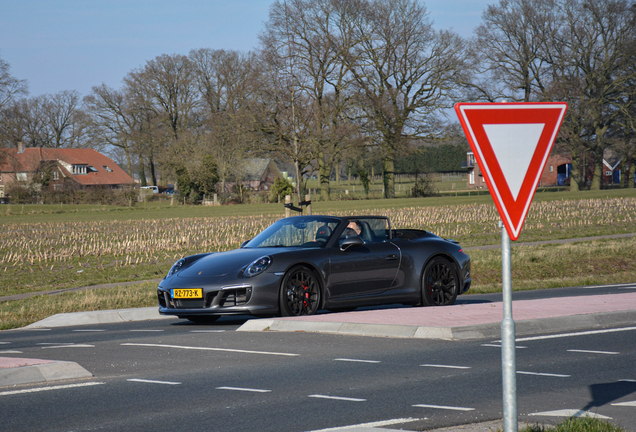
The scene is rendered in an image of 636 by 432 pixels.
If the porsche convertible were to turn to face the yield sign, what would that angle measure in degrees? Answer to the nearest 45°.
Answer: approximately 45° to its left

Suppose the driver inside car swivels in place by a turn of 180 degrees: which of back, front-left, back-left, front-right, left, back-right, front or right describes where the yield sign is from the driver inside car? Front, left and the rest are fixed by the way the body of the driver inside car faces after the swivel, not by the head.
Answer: back-right

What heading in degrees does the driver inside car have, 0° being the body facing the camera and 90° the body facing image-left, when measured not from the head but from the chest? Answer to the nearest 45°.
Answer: approximately 45°
